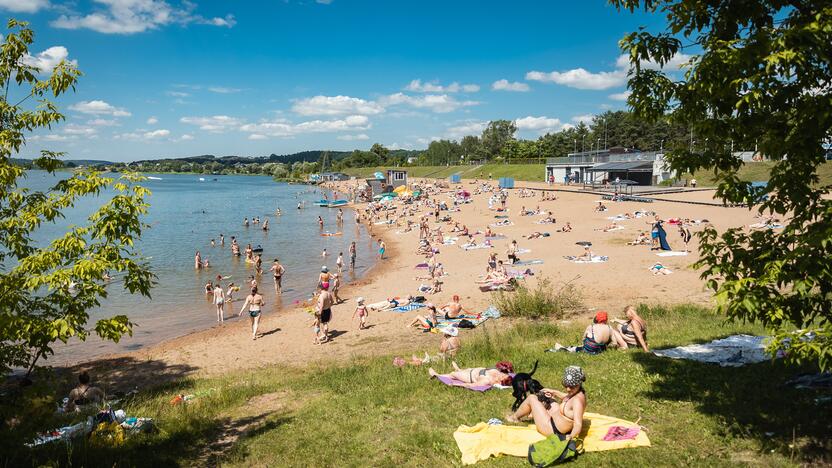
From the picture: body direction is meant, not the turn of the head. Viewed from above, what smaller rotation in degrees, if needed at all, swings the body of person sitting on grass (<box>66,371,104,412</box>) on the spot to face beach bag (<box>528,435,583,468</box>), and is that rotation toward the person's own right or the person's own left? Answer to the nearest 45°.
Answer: approximately 135° to the person's own right

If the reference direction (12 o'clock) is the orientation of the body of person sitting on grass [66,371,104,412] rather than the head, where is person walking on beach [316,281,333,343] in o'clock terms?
The person walking on beach is roughly at 2 o'clock from the person sitting on grass.

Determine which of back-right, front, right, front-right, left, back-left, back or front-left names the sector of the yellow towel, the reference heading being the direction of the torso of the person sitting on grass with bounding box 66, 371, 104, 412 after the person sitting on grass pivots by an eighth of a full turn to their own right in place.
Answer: right

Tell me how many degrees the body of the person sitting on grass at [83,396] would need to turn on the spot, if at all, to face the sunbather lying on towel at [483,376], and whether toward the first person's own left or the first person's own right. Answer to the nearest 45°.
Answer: approximately 135° to the first person's own right

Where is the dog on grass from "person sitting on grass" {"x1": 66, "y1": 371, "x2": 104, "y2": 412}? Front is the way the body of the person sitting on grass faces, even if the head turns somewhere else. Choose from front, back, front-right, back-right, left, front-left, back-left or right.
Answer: back-right

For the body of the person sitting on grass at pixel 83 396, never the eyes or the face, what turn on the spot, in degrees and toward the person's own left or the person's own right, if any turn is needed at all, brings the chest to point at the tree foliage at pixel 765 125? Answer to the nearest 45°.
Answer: approximately 135° to the person's own right

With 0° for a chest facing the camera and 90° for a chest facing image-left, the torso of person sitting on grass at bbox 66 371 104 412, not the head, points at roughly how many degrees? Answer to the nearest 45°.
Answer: approximately 180°

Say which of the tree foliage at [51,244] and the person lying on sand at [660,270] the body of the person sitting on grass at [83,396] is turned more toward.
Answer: the person lying on sand

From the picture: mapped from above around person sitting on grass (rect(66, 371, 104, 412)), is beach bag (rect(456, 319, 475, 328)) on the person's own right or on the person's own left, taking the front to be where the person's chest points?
on the person's own right

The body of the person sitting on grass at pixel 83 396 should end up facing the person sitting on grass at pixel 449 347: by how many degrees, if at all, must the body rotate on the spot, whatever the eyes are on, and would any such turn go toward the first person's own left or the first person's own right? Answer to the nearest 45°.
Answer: approximately 90° to the first person's own right

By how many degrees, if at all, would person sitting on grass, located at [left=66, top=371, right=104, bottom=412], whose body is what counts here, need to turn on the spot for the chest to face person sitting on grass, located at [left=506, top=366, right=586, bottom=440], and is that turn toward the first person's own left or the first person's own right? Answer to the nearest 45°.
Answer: approximately 135° to the first person's own right

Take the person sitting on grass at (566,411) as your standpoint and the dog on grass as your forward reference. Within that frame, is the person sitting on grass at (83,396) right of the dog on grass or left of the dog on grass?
left

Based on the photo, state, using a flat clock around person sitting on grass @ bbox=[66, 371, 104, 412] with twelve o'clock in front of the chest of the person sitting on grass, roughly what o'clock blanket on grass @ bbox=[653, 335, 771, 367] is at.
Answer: The blanket on grass is roughly at 4 o'clock from the person sitting on grass.
